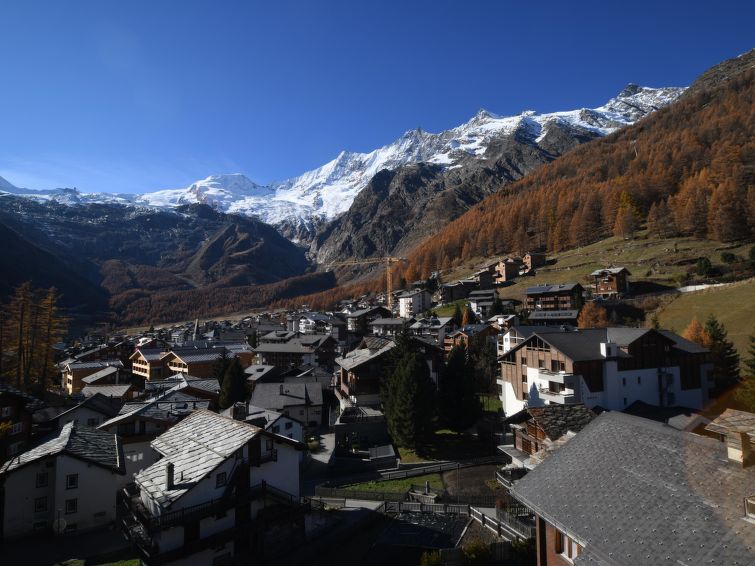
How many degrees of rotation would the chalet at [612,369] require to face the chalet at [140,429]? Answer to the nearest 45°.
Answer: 0° — it already faces it

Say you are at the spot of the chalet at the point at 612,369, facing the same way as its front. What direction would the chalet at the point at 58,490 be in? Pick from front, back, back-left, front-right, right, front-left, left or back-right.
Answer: front

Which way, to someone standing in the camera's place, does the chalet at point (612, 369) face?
facing the viewer and to the left of the viewer

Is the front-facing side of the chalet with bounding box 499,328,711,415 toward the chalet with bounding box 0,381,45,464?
yes

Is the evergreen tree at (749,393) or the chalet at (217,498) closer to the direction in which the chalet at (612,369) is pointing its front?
the chalet

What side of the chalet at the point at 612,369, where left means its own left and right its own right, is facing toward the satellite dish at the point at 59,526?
front

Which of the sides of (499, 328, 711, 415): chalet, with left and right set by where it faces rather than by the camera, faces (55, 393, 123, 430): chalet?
front

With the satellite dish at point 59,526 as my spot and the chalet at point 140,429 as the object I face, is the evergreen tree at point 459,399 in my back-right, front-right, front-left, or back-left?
front-right

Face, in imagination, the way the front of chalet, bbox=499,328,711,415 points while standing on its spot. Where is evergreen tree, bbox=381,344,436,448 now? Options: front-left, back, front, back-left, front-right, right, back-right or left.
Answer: front

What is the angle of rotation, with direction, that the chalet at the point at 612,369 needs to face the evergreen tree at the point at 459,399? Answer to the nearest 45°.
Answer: approximately 45° to its right

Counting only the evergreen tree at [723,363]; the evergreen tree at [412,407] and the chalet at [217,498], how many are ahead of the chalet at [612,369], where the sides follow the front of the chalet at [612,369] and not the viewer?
2

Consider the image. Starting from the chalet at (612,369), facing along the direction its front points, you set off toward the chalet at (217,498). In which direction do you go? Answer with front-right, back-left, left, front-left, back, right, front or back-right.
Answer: front

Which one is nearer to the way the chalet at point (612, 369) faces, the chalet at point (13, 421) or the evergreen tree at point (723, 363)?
the chalet

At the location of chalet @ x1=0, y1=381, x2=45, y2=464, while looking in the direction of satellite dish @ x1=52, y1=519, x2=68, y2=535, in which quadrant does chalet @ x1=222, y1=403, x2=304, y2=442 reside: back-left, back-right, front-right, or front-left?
front-left
